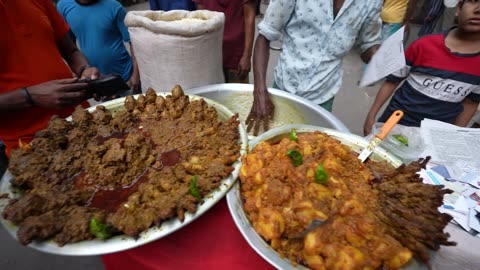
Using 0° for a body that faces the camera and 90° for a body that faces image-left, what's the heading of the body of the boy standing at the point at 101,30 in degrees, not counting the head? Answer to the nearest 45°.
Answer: approximately 0°

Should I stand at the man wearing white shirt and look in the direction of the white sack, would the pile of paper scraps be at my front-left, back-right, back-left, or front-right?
back-left

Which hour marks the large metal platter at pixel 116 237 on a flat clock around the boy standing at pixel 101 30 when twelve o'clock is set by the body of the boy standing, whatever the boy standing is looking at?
The large metal platter is roughly at 12 o'clock from the boy standing.

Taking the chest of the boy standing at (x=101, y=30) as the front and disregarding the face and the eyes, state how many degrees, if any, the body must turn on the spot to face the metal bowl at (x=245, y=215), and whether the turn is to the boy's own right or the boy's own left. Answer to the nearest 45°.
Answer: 0° — they already face it

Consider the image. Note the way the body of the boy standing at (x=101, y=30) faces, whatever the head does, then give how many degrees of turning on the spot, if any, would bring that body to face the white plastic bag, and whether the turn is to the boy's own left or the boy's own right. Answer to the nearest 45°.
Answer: approximately 45° to the boy's own left

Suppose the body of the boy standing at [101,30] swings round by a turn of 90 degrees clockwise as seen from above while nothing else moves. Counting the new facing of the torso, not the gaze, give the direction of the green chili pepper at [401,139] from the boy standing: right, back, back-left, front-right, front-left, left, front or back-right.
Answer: back-left

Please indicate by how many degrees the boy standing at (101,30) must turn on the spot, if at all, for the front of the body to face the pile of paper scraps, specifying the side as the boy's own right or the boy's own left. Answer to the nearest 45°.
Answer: approximately 45° to the boy's own left

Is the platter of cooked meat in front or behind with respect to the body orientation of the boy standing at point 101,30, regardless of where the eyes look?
in front

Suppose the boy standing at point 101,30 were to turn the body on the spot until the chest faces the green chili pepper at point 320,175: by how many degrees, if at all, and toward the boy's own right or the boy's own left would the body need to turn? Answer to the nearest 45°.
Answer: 0° — they already face it
